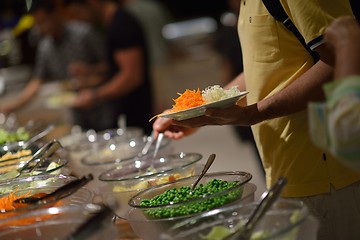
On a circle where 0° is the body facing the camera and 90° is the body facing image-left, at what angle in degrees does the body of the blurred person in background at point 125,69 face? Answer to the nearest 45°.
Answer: approximately 90°

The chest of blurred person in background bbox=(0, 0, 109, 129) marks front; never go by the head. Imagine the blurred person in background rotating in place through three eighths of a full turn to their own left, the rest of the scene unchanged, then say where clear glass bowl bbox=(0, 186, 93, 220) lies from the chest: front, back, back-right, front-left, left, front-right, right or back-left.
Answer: right

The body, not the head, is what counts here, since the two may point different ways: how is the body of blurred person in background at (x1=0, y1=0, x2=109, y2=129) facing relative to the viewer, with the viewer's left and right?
facing the viewer and to the left of the viewer

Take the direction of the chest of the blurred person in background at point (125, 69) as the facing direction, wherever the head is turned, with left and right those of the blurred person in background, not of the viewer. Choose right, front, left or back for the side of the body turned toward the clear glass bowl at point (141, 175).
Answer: left

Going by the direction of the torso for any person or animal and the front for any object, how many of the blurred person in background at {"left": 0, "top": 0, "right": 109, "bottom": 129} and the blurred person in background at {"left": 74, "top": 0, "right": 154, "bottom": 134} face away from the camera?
0

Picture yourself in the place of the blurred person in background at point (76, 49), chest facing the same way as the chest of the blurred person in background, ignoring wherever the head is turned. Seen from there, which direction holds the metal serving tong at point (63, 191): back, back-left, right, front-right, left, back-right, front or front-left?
front-left

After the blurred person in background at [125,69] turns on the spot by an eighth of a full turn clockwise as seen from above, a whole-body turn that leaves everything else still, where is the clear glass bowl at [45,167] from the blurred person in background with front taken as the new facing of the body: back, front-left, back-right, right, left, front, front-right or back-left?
back-left

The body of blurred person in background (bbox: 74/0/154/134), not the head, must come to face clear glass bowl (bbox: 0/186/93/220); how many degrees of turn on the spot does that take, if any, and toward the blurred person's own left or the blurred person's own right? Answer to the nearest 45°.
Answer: approximately 90° to the blurred person's own left

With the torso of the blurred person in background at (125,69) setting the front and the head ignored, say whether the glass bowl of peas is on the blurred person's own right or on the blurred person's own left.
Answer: on the blurred person's own left
